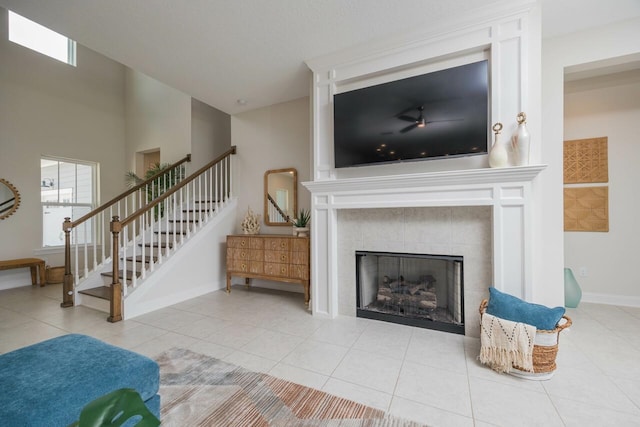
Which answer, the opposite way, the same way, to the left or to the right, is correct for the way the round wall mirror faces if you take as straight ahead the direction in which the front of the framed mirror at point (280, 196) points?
to the left

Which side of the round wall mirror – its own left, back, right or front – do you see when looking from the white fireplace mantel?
front

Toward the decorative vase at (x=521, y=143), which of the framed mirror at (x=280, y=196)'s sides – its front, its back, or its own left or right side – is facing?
left

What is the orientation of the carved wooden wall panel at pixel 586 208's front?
toward the camera

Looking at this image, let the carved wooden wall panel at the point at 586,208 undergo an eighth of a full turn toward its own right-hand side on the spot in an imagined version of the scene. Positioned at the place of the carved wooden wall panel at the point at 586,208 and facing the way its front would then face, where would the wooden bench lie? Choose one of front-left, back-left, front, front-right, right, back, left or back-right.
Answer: front

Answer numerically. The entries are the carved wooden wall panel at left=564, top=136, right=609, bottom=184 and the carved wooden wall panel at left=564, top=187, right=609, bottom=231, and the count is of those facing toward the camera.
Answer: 2

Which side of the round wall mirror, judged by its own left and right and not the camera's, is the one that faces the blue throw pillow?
front

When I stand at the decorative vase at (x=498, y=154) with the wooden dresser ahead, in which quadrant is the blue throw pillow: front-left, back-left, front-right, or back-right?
back-left

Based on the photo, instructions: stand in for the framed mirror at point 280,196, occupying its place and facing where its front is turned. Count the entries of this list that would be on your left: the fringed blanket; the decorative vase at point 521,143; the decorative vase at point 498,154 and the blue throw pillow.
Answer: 4

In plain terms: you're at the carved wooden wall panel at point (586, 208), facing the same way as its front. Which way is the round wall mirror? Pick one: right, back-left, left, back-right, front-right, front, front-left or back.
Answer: front-right

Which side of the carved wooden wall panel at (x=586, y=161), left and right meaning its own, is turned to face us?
front

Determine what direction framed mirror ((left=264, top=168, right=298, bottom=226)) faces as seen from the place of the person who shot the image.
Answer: facing the viewer and to the left of the viewer
